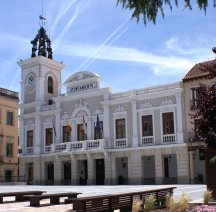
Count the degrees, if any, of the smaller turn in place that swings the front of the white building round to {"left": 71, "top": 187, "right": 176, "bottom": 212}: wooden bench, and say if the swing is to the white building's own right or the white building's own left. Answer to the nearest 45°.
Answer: approximately 45° to the white building's own left

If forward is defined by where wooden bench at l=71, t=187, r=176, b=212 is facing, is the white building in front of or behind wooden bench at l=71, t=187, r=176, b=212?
in front

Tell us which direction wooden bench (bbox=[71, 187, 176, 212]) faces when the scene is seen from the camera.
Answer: facing away from the viewer and to the left of the viewer

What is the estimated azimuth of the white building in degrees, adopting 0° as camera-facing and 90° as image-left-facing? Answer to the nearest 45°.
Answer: approximately 45°

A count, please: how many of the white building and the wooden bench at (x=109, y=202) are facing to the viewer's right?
0
